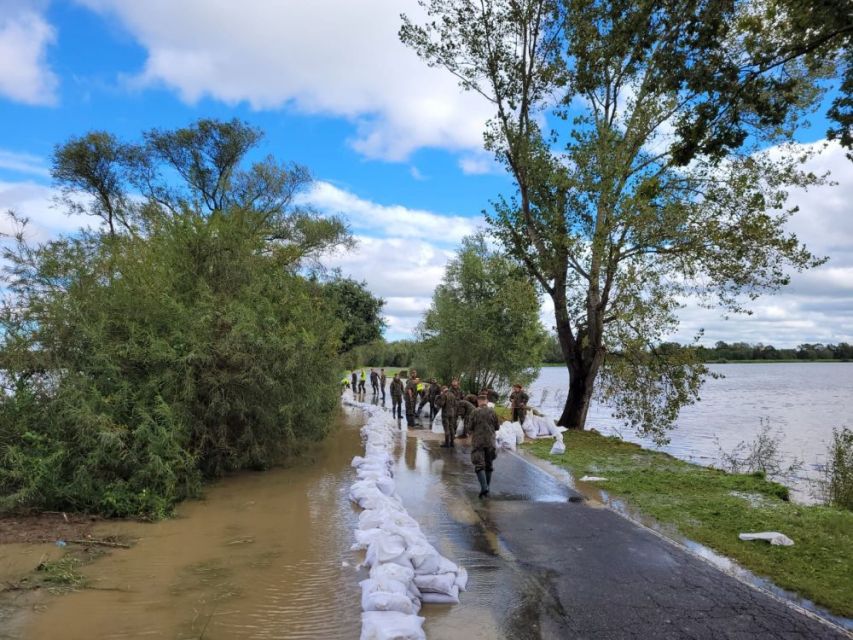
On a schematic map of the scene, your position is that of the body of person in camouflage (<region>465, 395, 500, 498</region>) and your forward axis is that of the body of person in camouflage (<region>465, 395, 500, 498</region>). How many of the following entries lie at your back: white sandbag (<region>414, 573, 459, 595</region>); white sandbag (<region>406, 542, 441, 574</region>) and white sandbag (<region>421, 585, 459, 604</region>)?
3

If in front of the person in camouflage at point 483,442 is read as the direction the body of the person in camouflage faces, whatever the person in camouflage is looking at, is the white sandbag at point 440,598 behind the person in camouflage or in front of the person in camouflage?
behind

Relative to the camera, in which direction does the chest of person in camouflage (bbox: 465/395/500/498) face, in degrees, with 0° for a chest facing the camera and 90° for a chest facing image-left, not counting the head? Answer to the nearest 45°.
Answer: approximately 180°

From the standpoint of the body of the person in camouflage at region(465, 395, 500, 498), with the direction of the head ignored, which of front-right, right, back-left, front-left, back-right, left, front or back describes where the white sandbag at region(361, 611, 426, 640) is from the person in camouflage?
back

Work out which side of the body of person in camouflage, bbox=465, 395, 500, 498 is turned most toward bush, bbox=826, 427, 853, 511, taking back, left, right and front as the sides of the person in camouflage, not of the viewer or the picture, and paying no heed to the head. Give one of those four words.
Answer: right

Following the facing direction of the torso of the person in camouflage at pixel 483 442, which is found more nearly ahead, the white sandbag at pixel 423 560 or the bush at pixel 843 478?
the bush

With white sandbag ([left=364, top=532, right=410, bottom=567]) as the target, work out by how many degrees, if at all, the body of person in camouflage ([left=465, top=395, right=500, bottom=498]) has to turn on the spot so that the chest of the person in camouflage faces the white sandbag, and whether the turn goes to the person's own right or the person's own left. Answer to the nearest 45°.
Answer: approximately 180°

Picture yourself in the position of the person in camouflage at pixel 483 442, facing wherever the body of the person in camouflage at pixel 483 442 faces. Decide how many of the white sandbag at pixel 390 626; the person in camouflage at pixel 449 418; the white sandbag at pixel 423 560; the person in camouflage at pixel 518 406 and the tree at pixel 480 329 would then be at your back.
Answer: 2
